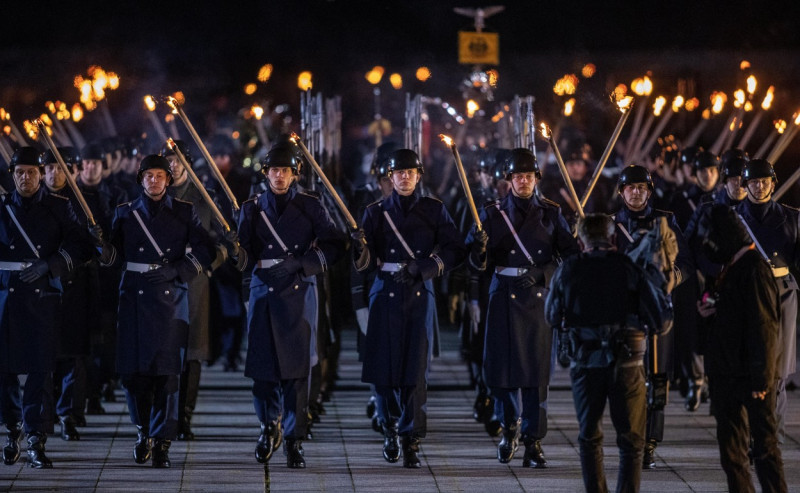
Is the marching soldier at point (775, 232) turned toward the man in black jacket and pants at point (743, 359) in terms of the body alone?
yes

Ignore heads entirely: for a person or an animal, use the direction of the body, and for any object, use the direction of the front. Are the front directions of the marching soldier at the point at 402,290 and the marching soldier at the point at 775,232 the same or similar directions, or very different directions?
same or similar directions

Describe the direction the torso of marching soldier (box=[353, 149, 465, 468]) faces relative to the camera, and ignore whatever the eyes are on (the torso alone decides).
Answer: toward the camera

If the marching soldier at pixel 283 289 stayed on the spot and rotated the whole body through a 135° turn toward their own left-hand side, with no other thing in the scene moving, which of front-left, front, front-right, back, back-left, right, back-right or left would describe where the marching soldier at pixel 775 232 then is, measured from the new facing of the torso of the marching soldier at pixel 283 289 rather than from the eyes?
front-right

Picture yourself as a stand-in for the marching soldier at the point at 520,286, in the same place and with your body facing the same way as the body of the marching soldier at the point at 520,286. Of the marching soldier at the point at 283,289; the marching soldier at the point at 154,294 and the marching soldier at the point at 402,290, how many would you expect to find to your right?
3

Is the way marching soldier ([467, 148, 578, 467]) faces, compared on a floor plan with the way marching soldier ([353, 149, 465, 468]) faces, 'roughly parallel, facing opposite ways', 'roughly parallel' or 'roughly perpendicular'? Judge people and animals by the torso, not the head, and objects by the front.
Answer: roughly parallel

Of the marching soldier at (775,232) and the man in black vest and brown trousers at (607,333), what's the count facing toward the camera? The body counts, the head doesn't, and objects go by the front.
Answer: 1

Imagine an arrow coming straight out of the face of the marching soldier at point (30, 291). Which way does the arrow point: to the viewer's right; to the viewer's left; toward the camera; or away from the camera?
toward the camera

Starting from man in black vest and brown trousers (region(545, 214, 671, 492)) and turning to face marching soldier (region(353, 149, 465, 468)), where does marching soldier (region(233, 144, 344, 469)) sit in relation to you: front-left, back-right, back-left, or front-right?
front-left

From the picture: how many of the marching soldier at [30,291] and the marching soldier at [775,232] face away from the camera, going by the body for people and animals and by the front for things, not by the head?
0

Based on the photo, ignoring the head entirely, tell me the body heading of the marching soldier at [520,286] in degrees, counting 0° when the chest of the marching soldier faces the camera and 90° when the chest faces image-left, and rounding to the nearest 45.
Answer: approximately 0°

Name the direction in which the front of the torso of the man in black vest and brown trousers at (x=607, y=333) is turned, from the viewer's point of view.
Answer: away from the camera

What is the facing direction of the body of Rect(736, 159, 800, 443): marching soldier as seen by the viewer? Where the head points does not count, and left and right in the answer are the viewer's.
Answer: facing the viewer

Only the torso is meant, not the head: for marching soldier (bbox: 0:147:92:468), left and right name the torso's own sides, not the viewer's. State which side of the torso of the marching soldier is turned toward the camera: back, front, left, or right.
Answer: front

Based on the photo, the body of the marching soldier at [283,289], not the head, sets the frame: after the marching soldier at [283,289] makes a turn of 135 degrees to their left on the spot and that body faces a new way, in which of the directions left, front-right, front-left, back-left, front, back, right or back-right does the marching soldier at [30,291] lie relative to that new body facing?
back-left

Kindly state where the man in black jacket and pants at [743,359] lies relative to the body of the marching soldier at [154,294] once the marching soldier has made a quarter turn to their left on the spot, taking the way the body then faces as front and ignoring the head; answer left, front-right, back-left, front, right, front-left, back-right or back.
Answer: front-right
